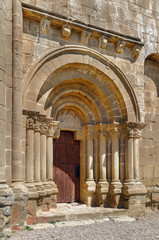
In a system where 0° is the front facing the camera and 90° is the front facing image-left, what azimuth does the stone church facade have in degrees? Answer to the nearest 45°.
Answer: approximately 315°
